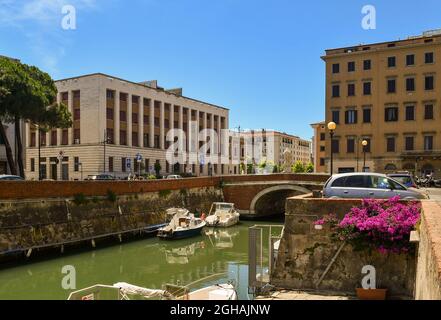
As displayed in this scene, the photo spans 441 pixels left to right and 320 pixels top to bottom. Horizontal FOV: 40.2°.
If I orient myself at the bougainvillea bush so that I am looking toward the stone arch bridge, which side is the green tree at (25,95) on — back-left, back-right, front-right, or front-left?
front-left

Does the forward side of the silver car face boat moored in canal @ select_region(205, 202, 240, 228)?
no
